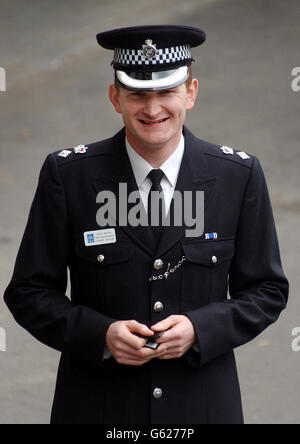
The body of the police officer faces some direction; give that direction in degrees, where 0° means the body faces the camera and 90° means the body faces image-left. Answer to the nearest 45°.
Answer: approximately 0°
